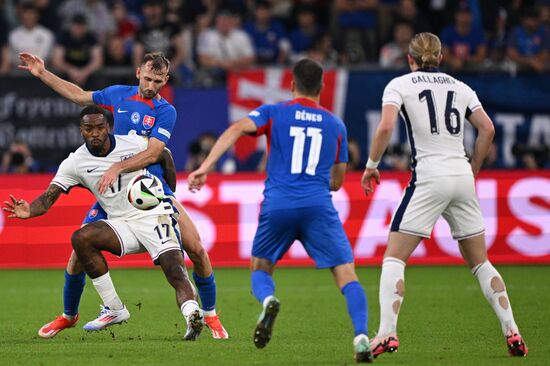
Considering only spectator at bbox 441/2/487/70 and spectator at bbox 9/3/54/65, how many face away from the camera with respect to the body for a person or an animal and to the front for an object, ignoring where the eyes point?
0

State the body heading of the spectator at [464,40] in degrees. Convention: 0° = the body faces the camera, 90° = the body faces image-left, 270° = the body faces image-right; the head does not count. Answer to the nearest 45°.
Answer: approximately 0°

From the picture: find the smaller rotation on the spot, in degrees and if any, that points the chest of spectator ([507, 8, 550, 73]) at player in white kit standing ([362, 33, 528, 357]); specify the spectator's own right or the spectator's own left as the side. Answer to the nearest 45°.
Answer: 0° — they already face them

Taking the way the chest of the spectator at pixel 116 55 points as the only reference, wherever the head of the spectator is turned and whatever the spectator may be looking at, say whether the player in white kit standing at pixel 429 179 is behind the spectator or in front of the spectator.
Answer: in front
